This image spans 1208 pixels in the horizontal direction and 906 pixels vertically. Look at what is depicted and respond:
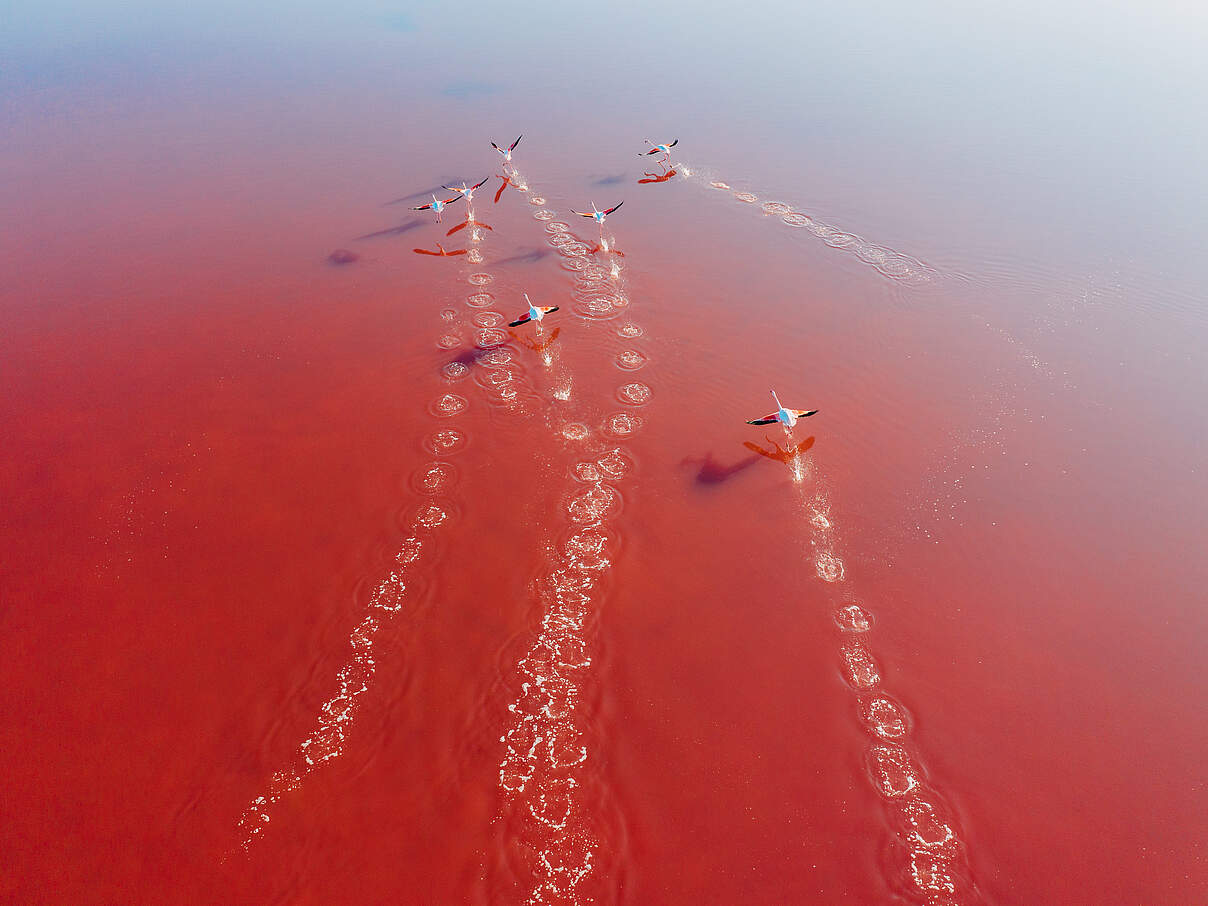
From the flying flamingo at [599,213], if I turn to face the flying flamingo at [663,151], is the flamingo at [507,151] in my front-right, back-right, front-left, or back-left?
front-left

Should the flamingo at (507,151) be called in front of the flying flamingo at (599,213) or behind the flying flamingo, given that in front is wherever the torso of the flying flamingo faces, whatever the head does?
in front

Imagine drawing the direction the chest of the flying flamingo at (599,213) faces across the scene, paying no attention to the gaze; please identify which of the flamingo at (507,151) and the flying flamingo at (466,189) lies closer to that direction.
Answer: the flamingo

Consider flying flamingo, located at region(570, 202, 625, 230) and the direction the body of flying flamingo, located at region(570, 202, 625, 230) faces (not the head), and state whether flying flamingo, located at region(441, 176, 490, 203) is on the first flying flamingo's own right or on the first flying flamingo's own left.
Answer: on the first flying flamingo's own left

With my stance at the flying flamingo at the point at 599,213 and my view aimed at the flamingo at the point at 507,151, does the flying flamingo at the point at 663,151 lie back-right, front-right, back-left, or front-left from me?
front-right

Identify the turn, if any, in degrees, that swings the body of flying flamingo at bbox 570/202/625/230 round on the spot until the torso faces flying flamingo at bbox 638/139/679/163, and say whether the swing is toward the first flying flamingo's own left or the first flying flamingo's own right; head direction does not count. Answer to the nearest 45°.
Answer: approximately 45° to the first flying flamingo's own right

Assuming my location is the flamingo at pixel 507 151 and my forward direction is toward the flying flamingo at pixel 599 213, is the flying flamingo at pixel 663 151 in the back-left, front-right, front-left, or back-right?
front-left

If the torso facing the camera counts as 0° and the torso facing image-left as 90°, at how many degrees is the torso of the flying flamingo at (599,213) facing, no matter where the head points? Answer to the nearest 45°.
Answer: approximately 180°
